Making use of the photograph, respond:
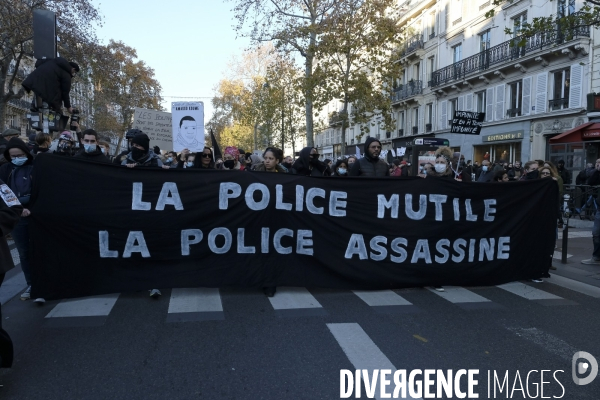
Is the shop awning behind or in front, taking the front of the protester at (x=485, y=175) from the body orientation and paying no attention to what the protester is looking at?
behind

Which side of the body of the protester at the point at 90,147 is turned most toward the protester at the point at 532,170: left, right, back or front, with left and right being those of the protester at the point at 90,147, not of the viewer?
left

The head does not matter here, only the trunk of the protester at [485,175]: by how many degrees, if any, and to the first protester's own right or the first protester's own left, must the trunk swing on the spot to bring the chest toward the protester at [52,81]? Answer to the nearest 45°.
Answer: approximately 45° to the first protester's own right

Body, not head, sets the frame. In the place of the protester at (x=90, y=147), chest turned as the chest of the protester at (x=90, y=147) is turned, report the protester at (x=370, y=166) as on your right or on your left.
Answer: on your left

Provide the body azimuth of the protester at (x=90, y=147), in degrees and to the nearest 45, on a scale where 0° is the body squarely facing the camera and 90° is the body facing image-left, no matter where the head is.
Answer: approximately 0°

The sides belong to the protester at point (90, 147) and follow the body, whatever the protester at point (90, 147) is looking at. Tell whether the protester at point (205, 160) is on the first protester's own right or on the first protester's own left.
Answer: on the first protester's own left

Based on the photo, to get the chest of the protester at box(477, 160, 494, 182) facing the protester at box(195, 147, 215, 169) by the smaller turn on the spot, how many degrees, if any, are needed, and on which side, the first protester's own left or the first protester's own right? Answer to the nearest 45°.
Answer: approximately 45° to the first protester's own right

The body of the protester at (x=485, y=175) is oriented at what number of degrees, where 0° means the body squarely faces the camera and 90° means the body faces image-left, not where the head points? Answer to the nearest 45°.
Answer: approximately 0°
